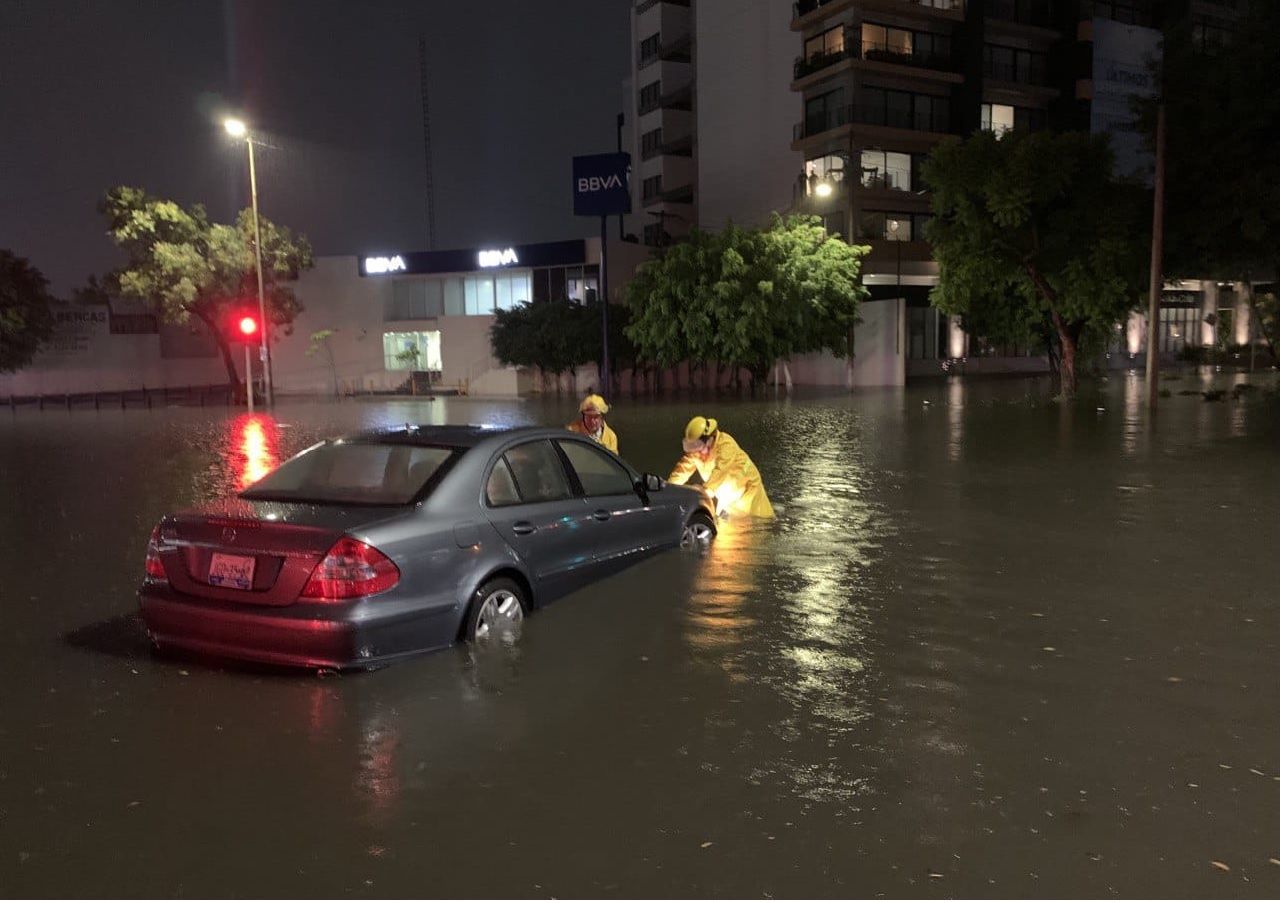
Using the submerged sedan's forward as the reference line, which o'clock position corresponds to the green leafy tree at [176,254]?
The green leafy tree is roughly at 10 o'clock from the submerged sedan.

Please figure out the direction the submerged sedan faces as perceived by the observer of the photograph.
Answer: facing away from the viewer and to the right of the viewer

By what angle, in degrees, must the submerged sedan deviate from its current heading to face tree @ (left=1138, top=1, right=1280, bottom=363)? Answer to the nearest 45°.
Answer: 0° — it already faces it

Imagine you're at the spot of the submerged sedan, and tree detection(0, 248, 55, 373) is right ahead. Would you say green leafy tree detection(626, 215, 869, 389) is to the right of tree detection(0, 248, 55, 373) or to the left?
right

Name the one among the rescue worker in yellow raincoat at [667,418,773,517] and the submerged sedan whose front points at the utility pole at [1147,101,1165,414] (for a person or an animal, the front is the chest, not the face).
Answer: the submerged sedan

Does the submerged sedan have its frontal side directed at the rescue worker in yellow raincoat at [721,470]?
yes

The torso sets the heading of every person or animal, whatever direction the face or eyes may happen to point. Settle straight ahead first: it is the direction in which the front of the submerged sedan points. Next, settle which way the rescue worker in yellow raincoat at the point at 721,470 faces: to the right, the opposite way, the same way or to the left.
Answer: the opposite way

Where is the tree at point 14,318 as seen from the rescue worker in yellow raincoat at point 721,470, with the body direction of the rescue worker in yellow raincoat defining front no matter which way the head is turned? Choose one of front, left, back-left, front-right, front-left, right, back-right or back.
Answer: right

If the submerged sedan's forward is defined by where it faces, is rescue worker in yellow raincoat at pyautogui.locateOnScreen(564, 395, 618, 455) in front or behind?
in front

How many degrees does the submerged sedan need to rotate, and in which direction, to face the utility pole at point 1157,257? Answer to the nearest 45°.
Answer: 0° — it already faces it

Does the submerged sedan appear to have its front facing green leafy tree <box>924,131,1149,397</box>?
yes

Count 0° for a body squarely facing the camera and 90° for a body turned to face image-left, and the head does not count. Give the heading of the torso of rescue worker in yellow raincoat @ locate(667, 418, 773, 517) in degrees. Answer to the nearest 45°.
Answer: approximately 45°

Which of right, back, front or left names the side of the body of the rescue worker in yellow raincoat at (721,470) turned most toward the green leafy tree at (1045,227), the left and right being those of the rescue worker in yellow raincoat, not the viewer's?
back

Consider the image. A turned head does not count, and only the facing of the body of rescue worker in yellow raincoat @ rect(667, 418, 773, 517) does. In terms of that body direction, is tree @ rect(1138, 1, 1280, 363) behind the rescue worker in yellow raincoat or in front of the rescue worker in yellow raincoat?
behind

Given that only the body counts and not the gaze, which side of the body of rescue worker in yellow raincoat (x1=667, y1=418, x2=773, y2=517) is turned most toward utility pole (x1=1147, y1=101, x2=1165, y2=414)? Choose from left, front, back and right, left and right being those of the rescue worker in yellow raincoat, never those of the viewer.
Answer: back
